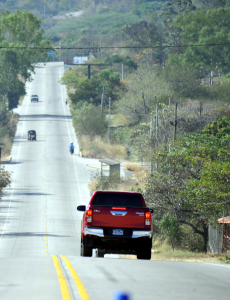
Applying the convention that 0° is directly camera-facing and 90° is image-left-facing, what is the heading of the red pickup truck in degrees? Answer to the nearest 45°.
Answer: approximately 180°
